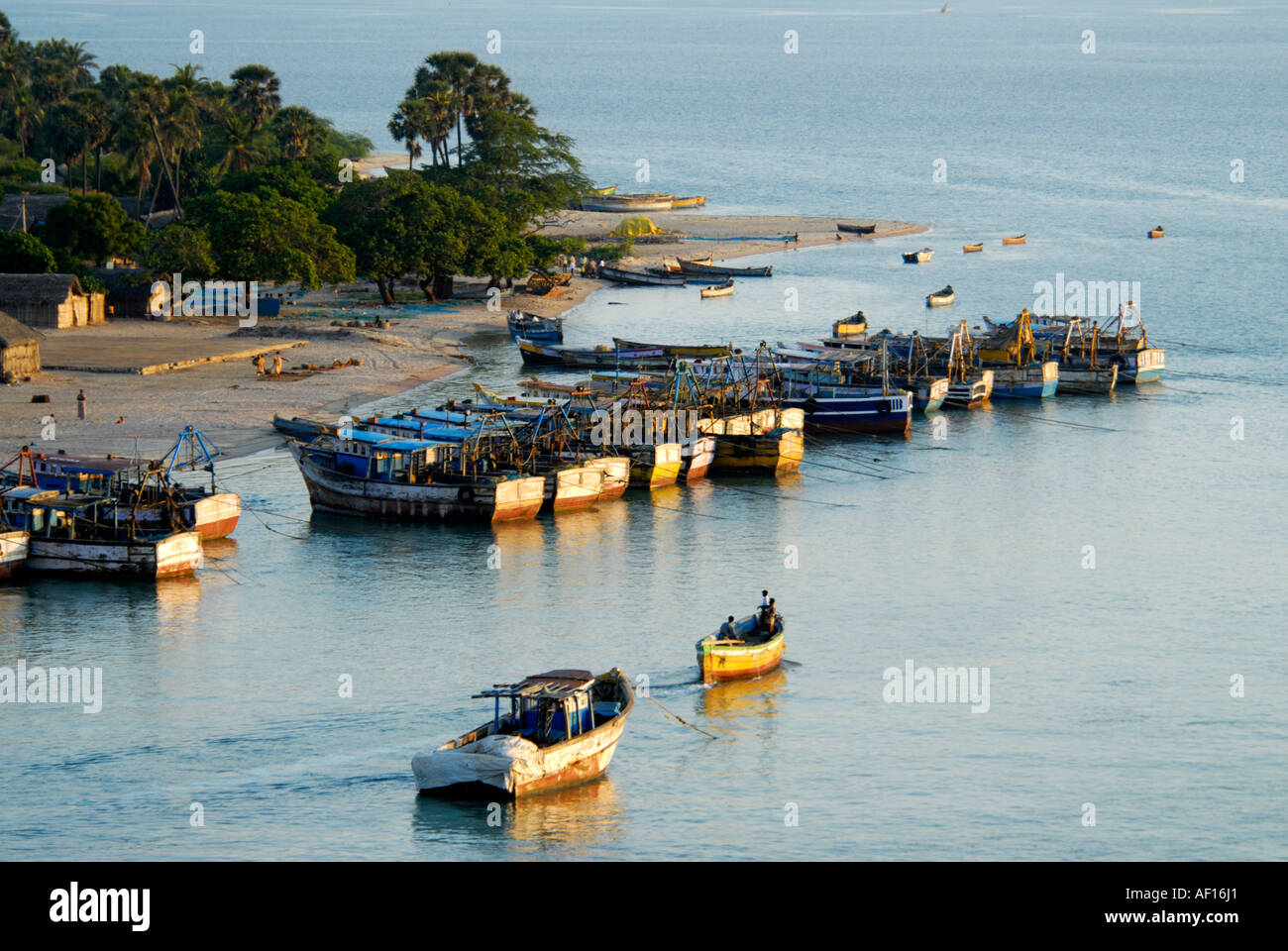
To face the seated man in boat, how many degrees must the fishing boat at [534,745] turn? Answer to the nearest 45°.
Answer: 0° — it already faces them

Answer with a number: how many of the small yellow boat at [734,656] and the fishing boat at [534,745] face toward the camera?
0

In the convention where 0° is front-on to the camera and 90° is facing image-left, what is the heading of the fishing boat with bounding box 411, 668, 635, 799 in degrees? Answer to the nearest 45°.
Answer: approximately 225°

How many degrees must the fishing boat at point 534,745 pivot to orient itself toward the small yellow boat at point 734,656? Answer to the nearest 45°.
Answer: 0° — it already faces it
